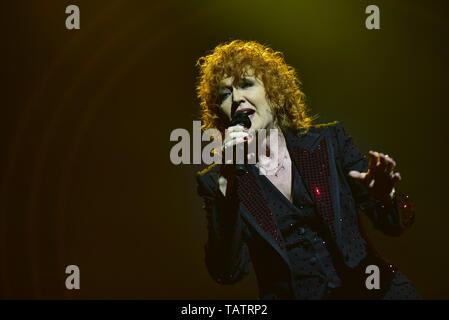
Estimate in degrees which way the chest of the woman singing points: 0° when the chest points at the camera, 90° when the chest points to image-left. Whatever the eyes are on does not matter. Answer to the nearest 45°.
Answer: approximately 0°
